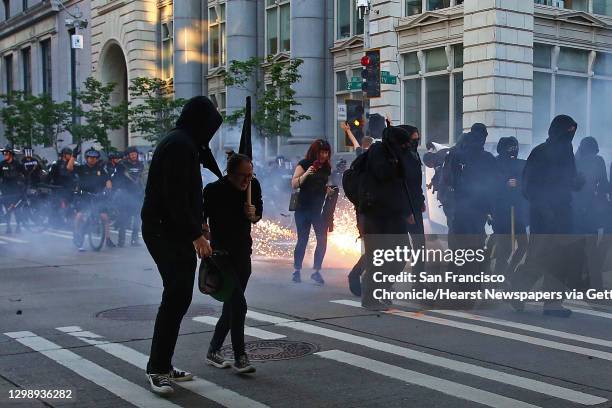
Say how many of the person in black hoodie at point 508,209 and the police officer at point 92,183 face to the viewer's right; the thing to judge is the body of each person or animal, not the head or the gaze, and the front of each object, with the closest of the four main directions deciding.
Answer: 0

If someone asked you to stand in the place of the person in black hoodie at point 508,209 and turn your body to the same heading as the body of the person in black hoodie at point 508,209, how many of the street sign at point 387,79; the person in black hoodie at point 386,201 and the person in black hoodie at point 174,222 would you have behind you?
1

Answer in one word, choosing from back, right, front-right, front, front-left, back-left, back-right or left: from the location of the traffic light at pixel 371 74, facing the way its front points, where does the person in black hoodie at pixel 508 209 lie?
front-left

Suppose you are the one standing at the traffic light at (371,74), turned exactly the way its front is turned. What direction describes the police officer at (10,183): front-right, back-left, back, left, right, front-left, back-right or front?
front-right

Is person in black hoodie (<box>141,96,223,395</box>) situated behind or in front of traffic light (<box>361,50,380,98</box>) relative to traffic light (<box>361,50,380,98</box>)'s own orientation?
in front

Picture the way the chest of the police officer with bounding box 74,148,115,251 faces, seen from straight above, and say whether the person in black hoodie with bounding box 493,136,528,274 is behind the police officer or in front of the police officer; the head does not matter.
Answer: in front

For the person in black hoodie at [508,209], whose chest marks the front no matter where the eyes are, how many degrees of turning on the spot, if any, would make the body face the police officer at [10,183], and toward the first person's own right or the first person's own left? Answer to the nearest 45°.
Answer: approximately 135° to the first person's own right

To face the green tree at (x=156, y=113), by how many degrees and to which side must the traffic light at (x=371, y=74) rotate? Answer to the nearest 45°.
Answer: approximately 90° to its right
